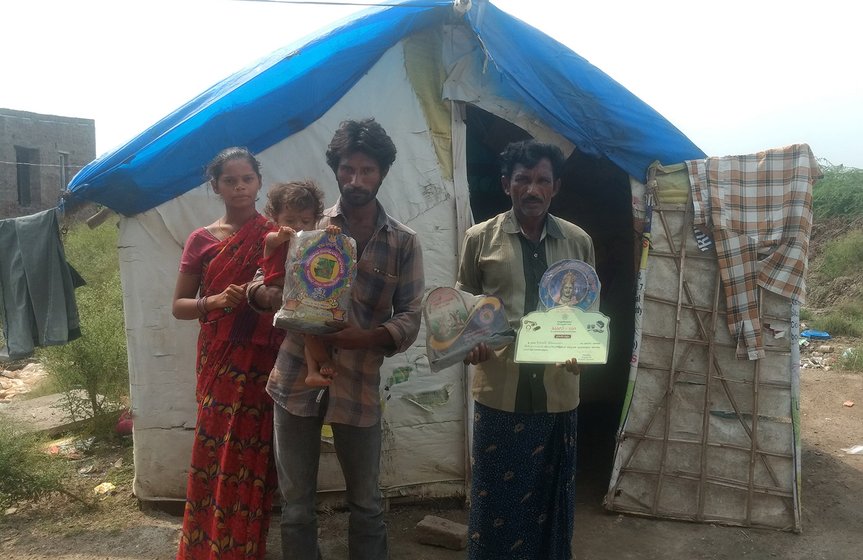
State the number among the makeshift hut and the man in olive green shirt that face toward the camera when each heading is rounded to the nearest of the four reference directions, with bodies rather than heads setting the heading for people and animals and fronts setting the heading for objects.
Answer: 2

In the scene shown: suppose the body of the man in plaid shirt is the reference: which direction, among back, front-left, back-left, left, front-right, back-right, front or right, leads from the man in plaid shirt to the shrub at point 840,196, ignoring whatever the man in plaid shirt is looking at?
back-left

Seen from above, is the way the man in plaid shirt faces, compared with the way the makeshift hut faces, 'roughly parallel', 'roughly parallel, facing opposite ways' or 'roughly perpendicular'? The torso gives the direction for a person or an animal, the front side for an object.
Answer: roughly parallel

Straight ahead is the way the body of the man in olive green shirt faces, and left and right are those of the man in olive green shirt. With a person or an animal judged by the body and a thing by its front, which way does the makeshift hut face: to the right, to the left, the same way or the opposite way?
the same way

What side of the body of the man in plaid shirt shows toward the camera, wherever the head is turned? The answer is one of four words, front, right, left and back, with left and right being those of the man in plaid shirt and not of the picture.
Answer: front

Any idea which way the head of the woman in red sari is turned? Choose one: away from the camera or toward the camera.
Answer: toward the camera

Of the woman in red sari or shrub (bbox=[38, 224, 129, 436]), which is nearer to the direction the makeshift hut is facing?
the woman in red sari

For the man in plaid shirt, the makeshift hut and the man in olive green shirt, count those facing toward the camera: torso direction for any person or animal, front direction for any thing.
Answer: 3

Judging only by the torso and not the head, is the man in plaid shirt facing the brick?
no

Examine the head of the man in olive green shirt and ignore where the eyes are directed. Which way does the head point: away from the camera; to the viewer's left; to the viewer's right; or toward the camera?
toward the camera

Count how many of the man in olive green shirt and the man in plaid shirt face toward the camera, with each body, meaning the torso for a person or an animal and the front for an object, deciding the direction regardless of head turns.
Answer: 2

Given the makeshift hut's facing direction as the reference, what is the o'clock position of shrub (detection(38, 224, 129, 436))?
The shrub is roughly at 4 o'clock from the makeshift hut.

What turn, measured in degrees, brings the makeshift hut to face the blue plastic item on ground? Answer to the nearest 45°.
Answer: approximately 135° to its left

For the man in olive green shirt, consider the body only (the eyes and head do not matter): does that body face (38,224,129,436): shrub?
no

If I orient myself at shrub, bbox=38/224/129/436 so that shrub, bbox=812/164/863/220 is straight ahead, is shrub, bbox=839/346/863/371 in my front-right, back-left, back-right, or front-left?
front-right

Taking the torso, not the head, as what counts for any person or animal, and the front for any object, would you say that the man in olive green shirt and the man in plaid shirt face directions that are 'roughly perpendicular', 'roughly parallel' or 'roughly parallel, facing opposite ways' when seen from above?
roughly parallel

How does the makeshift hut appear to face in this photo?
toward the camera

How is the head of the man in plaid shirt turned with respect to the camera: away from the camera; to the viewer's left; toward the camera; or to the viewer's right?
toward the camera

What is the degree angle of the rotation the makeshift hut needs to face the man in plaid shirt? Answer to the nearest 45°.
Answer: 0° — it already faces them
